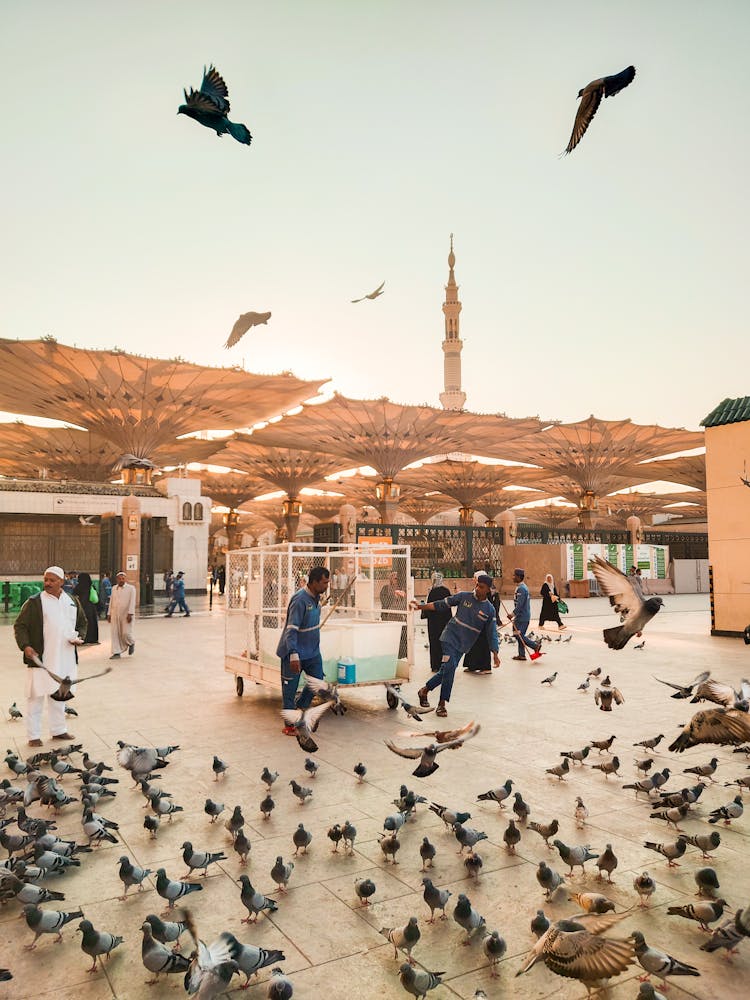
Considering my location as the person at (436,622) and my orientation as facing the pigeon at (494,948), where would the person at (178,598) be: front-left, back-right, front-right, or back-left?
back-right

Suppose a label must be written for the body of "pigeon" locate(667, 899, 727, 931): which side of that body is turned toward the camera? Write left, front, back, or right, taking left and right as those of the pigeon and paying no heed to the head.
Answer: right

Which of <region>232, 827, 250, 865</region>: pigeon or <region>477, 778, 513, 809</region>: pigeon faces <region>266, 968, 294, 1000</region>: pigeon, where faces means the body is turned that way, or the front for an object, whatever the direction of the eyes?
<region>232, 827, 250, 865</region>: pigeon
